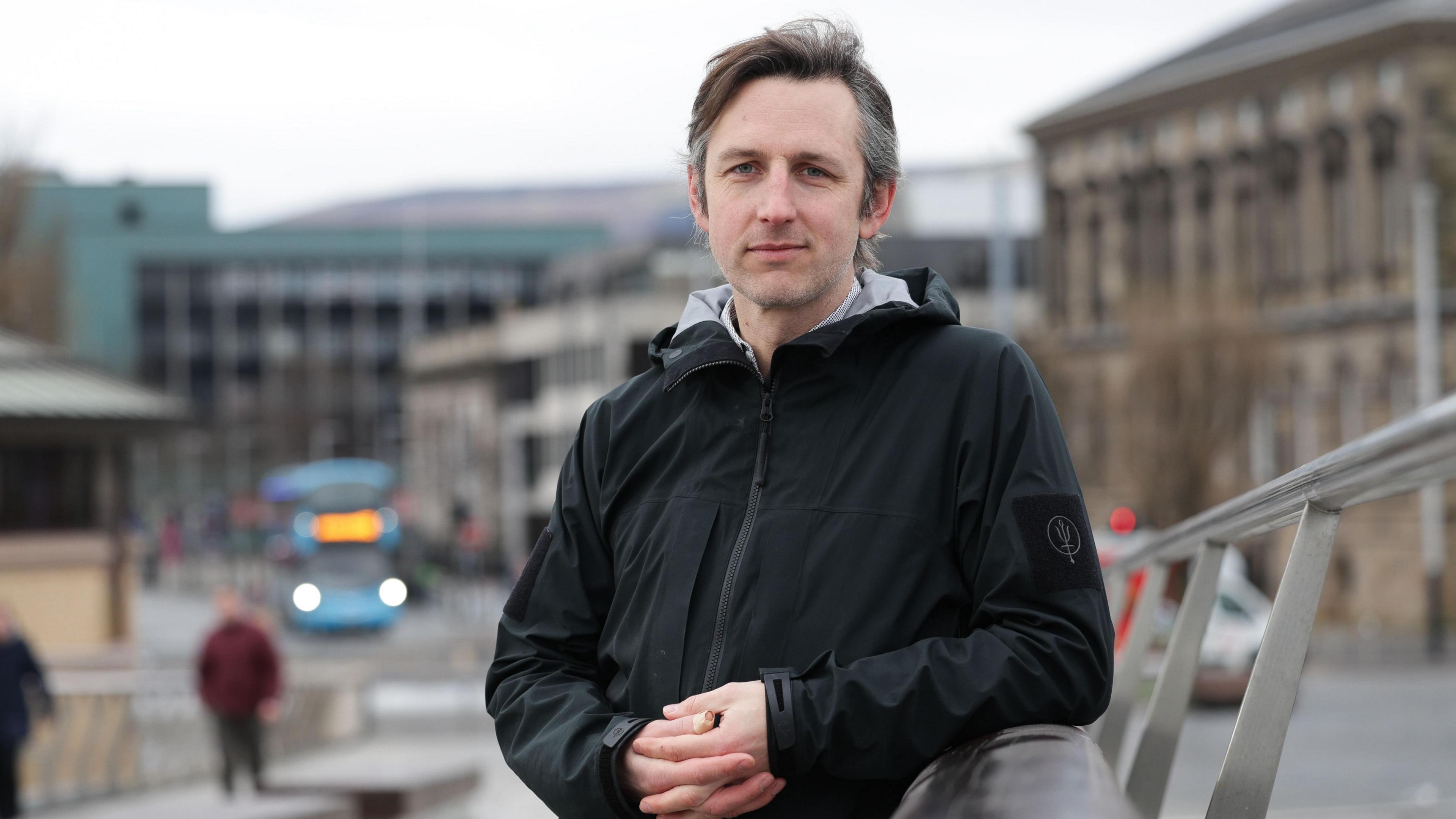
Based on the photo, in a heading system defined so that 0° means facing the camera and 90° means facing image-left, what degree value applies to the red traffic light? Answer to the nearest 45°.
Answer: approximately 0°

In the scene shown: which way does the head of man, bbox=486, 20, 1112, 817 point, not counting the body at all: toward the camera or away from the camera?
toward the camera

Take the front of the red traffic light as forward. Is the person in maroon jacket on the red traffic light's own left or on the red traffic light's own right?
on the red traffic light's own right

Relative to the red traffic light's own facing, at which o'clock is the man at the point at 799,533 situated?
The man is roughly at 12 o'clock from the red traffic light.

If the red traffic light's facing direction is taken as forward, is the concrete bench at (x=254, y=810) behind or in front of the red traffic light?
in front

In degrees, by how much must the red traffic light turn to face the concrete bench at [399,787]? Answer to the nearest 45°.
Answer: approximately 45° to its right

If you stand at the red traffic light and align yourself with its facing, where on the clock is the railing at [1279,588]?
The railing is roughly at 12 o'clock from the red traffic light.
